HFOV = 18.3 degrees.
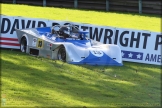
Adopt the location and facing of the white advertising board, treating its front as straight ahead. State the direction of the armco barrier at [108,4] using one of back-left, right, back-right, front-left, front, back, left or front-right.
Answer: back

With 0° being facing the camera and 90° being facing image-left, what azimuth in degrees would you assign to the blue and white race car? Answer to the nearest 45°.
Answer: approximately 315°

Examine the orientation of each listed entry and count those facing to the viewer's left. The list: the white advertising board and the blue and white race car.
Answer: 0

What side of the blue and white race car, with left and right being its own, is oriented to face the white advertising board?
left

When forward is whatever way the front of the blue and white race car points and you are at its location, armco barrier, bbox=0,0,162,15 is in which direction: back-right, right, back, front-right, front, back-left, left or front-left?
back-left

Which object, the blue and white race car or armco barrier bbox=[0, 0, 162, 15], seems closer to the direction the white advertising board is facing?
the blue and white race car
